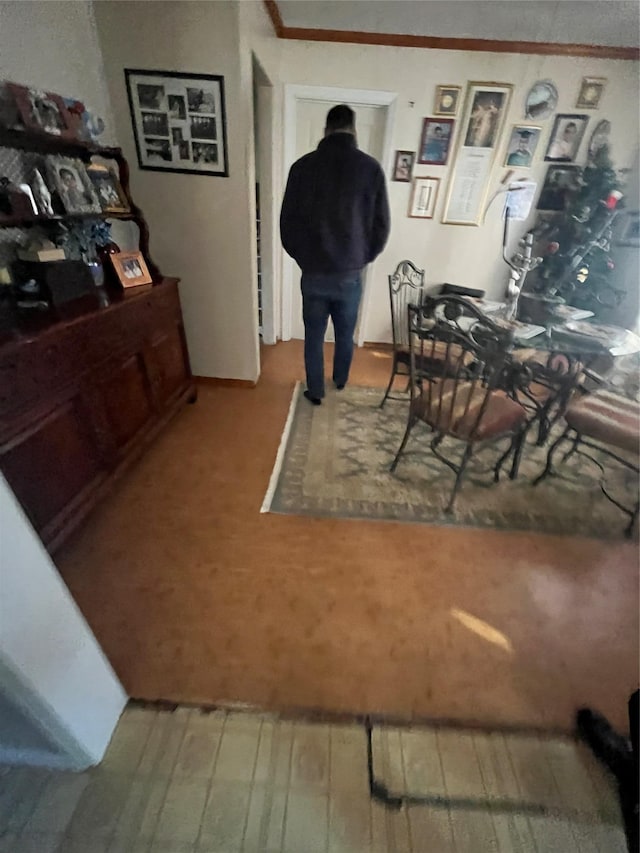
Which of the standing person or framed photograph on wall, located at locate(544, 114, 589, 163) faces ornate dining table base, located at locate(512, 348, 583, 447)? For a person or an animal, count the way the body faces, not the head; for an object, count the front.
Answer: the framed photograph on wall

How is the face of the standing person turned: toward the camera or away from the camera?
away from the camera

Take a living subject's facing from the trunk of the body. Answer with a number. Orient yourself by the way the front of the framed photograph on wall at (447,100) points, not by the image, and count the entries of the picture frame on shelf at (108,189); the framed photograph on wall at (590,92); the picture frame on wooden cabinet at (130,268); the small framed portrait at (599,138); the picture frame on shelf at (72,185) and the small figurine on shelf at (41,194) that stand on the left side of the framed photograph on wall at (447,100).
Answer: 2

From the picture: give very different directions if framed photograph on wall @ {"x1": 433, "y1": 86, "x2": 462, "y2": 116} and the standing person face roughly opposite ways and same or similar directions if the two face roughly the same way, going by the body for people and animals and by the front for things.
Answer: very different directions

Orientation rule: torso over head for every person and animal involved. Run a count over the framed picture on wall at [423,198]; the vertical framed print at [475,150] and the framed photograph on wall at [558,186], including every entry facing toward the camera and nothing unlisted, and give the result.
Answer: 3

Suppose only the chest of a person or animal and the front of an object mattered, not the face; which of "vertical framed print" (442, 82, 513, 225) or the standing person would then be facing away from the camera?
the standing person

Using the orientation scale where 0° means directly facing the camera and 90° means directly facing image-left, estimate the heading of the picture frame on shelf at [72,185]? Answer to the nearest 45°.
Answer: approximately 315°

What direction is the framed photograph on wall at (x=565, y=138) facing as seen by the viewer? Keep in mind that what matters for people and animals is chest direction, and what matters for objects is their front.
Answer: toward the camera

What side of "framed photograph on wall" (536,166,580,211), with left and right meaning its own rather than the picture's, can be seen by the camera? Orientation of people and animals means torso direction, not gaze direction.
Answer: front

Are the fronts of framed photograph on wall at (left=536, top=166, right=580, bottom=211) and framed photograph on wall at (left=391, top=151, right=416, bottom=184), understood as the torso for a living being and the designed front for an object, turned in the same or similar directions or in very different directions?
same or similar directions

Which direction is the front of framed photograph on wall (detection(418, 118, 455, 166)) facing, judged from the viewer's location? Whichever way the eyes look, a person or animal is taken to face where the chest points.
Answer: facing the viewer

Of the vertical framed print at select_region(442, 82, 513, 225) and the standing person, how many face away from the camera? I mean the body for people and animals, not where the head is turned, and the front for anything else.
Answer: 1

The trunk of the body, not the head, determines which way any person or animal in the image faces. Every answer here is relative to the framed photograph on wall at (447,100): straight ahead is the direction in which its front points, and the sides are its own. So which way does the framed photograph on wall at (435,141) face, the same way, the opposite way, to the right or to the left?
the same way

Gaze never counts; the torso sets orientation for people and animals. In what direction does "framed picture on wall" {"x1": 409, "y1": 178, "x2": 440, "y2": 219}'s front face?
toward the camera

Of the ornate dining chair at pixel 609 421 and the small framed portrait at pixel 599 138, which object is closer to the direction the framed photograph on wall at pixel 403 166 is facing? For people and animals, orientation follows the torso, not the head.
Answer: the ornate dining chair
